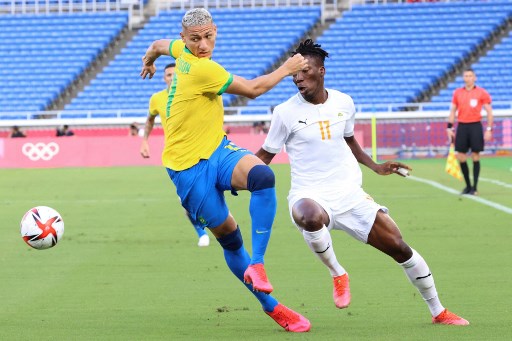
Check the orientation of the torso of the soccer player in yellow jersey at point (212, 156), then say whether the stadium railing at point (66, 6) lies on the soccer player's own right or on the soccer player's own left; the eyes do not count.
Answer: on the soccer player's own left

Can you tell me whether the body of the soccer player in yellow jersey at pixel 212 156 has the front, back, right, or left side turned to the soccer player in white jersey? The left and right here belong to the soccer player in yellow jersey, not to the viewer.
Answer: front

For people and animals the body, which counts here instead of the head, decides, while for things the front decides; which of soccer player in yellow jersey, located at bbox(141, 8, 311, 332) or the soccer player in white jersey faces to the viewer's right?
the soccer player in yellow jersey

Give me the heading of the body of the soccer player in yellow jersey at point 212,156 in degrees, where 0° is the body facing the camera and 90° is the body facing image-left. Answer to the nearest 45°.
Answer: approximately 270°

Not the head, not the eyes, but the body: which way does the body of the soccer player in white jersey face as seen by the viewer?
toward the camera

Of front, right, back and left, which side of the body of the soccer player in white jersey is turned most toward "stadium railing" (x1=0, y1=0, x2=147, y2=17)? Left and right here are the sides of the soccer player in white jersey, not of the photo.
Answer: back

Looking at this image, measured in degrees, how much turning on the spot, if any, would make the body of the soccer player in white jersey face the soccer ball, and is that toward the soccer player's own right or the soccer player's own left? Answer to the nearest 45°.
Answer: approximately 90° to the soccer player's own right

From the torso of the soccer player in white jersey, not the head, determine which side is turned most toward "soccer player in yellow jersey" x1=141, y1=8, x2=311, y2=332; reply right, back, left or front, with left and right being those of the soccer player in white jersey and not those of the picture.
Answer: right
